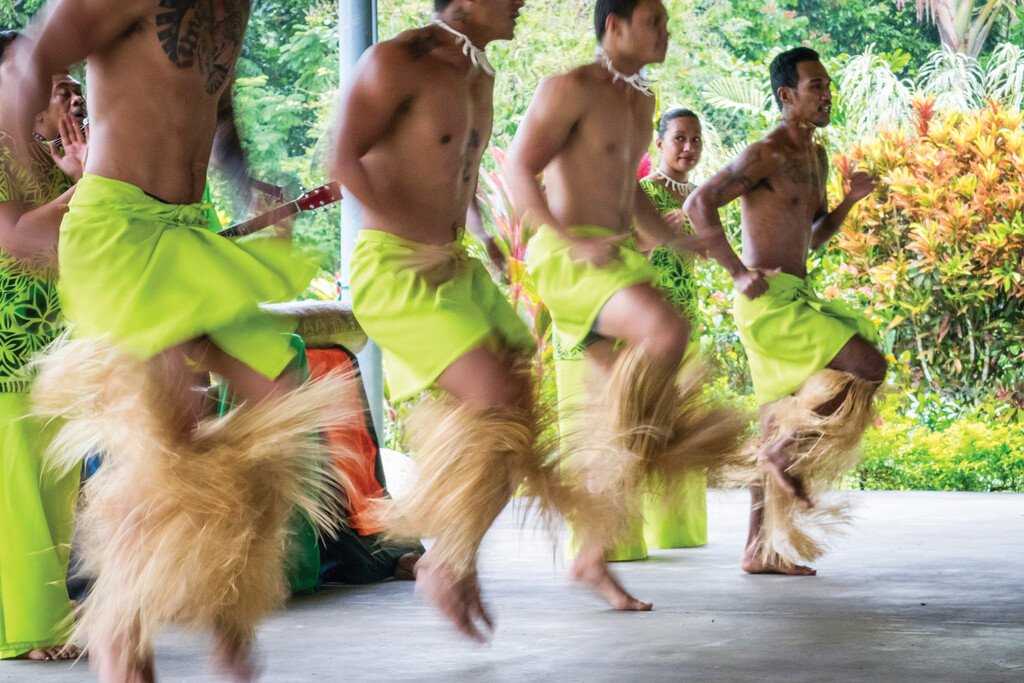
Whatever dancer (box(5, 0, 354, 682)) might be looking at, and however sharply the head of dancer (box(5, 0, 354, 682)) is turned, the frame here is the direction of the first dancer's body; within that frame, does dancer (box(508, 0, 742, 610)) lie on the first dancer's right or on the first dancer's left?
on the first dancer's left

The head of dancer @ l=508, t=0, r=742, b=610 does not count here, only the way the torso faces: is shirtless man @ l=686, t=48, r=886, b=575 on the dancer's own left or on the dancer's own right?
on the dancer's own left

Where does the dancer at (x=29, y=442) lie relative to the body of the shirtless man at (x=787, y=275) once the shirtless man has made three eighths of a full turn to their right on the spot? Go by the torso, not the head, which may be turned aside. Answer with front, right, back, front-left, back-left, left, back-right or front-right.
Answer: front-left

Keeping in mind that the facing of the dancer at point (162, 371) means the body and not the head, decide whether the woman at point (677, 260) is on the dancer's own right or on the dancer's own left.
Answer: on the dancer's own left

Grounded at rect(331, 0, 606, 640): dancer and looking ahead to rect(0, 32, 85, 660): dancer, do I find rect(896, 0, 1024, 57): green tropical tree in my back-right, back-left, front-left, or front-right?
back-right

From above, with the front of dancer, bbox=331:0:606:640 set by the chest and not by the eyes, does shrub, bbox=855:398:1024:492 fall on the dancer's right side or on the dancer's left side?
on the dancer's left side

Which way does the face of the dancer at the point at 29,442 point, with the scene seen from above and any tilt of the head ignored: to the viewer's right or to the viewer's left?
to the viewer's right

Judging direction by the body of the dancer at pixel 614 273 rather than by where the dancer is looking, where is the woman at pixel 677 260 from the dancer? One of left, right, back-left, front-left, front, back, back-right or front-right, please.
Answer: back-left

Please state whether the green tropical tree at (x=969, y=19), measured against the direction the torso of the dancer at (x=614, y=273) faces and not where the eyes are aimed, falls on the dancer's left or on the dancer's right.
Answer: on the dancer's left
